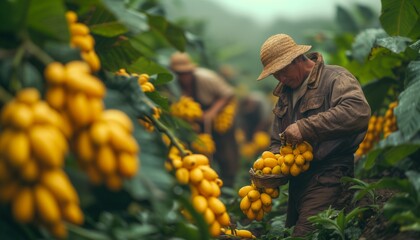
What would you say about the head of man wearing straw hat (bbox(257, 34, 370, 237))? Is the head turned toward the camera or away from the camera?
toward the camera

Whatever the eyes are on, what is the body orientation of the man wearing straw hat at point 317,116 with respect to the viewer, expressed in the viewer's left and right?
facing the viewer and to the left of the viewer

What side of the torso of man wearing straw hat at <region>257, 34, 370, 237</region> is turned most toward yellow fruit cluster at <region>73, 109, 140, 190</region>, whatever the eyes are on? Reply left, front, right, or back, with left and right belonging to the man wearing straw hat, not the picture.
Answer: front

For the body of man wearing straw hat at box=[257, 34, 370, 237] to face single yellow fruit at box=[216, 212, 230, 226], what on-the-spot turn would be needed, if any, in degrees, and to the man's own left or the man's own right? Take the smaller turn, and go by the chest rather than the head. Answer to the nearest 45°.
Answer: approximately 45° to the man's own left

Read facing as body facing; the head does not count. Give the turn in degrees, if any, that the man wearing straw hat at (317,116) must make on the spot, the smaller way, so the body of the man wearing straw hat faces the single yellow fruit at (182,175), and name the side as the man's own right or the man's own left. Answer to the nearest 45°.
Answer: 0° — they already face it

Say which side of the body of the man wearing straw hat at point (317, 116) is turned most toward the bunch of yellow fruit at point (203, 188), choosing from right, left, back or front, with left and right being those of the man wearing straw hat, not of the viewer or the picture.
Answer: front

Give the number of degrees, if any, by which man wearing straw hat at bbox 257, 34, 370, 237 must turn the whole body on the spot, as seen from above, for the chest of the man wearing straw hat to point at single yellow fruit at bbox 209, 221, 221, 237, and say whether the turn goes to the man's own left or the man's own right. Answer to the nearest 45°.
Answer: approximately 45° to the man's own left
